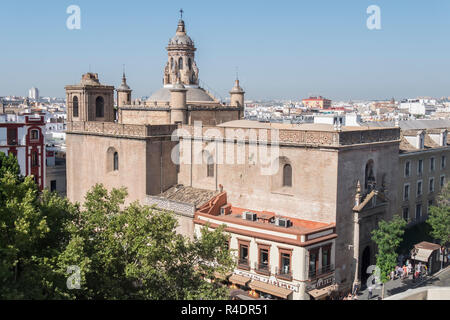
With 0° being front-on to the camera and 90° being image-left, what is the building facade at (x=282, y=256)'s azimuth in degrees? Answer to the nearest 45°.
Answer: approximately 45°

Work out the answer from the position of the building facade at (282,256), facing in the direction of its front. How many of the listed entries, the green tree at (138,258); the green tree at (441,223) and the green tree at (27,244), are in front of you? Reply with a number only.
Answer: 2

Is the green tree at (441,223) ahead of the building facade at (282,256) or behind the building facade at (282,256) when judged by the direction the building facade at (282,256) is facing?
behind

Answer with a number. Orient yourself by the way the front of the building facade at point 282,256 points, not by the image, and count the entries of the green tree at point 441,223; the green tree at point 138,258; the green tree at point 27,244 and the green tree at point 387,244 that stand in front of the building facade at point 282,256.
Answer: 2

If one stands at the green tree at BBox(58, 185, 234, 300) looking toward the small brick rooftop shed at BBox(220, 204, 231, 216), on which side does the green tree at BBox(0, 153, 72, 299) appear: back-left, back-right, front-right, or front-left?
back-left

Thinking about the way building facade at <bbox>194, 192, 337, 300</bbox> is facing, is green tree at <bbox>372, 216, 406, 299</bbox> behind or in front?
behind
